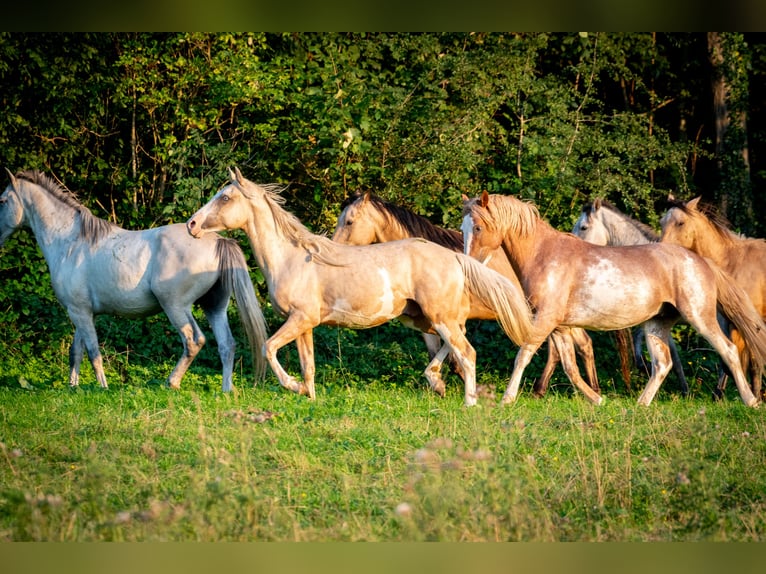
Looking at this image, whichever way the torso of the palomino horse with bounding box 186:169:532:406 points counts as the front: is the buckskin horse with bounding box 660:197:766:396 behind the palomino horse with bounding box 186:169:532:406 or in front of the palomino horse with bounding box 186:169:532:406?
behind

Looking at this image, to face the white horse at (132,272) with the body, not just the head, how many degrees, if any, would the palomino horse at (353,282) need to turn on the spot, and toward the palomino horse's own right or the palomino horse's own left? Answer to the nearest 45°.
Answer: approximately 45° to the palomino horse's own right

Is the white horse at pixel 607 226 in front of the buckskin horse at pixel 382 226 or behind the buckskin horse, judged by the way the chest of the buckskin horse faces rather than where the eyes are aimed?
behind

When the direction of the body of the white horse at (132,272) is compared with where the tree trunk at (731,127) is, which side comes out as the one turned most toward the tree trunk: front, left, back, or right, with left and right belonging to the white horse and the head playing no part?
back

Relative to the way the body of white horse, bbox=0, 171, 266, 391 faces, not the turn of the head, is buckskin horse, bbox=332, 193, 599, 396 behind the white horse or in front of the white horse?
behind

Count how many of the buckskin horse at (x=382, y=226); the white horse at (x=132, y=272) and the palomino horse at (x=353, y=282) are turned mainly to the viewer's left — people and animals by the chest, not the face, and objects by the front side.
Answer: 3

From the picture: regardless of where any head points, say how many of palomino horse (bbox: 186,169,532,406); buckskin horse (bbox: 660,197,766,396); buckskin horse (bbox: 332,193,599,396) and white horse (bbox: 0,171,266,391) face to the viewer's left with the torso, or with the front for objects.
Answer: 4

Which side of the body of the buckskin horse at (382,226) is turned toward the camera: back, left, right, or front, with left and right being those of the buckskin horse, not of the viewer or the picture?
left

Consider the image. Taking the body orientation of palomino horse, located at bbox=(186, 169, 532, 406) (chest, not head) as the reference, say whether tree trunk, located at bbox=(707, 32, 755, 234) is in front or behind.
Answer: behind

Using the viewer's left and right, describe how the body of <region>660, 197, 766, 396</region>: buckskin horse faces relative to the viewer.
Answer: facing to the left of the viewer

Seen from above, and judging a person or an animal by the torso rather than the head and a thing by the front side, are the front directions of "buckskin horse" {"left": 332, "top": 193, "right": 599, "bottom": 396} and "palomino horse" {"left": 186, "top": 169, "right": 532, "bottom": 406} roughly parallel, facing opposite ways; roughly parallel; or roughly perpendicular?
roughly parallel

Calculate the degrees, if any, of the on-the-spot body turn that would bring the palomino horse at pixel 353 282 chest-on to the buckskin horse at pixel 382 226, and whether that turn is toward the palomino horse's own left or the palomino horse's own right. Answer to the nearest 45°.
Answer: approximately 90° to the palomino horse's own right

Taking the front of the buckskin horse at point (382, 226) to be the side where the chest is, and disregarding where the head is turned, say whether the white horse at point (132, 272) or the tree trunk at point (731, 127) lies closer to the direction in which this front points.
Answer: the white horse

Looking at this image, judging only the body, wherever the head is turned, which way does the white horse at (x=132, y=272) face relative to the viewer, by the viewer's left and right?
facing to the left of the viewer

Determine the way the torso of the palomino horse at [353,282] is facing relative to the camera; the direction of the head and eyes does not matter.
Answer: to the viewer's left

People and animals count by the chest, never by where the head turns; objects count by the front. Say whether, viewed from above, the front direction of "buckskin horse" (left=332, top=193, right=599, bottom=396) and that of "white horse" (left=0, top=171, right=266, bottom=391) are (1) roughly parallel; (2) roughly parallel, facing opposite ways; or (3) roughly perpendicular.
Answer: roughly parallel
